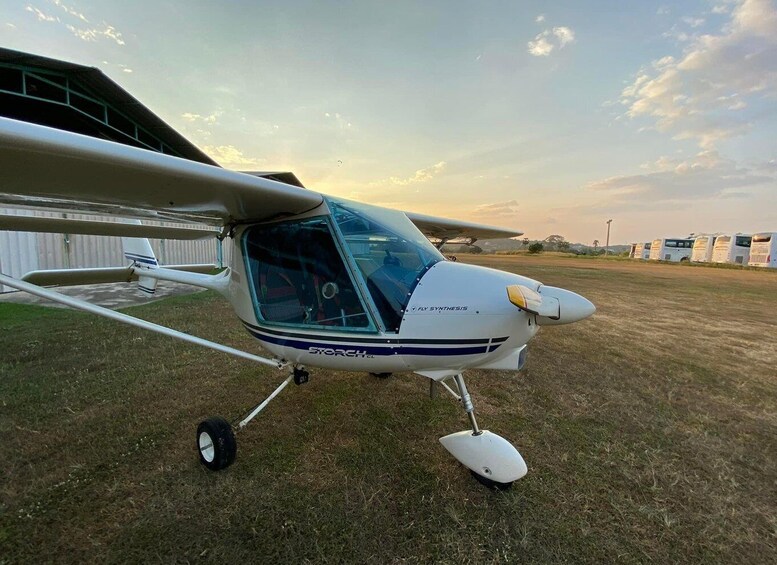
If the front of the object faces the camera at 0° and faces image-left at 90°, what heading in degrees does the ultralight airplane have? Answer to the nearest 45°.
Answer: approximately 315°

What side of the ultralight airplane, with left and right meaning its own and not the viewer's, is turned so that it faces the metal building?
back

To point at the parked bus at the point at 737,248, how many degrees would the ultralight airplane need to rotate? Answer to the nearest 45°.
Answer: approximately 90° to its left

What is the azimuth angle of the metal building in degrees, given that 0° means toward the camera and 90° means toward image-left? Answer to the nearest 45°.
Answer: approximately 315°

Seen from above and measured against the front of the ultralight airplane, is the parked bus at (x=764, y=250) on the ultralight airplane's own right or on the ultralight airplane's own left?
on the ultralight airplane's own left

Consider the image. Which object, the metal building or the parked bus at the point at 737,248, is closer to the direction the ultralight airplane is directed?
the parked bus
